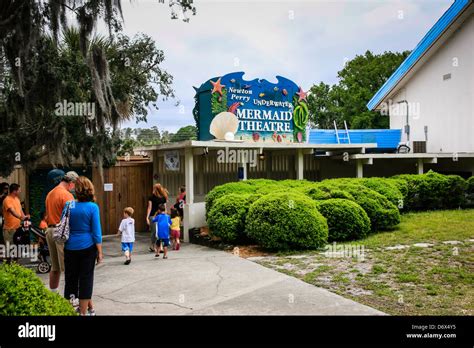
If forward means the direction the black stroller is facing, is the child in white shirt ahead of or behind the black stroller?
ahead

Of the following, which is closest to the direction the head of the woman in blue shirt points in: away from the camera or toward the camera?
away from the camera

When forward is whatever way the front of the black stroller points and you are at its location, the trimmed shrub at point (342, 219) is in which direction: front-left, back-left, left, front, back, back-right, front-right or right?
front

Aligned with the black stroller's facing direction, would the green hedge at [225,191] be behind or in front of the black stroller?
in front

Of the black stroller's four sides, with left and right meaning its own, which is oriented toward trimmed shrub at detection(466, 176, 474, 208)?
front

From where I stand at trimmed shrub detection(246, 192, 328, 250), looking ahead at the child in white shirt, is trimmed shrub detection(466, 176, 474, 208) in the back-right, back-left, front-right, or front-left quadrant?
back-right

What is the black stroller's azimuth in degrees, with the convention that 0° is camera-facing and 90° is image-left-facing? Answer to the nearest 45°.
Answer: approximately 270°

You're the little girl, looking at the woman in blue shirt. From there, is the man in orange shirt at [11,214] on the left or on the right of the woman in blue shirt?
right

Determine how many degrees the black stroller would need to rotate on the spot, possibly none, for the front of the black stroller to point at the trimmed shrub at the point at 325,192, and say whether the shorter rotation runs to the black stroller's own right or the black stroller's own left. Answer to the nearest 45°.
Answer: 0° — it already faces it

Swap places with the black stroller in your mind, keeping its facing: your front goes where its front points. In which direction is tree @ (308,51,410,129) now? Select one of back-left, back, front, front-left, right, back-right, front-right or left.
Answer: front-left

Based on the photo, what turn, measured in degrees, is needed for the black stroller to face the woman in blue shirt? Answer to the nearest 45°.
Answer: approximately 90° to its right

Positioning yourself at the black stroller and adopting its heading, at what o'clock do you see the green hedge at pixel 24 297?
The green hedge is roughly at 3 o'clock from the black stroller.
